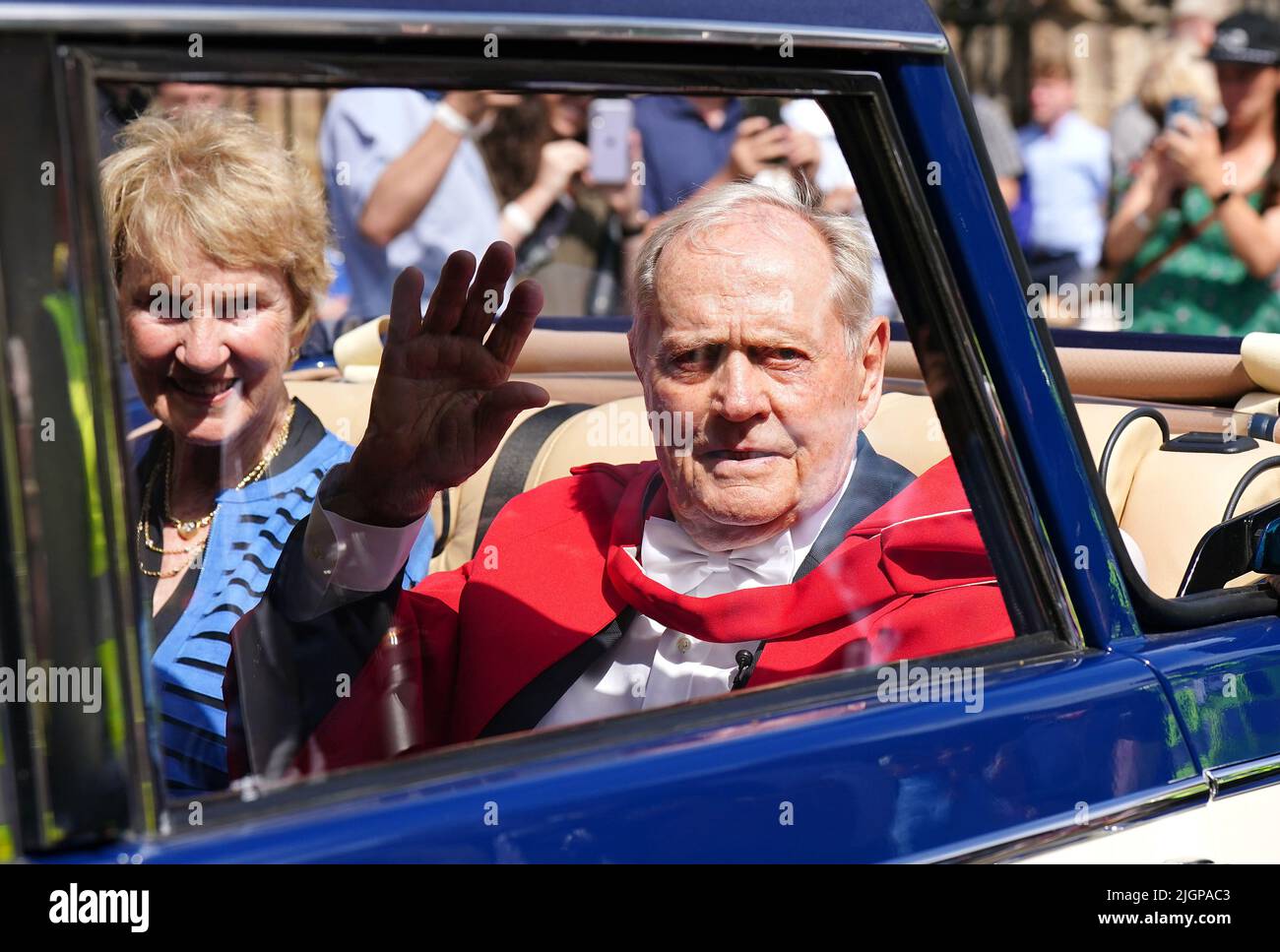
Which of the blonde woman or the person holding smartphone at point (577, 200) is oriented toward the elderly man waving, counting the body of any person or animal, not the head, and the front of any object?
the person holding smartphone

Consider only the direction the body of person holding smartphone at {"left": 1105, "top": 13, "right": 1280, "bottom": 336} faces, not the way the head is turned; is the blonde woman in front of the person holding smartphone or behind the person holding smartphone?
in front

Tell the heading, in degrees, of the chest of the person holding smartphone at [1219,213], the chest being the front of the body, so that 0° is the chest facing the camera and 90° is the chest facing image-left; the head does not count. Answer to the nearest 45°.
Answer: approximately 45°

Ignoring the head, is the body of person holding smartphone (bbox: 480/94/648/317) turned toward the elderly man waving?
yes

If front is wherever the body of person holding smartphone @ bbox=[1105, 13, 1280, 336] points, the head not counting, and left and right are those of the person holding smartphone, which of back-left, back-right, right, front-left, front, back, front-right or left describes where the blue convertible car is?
front-left

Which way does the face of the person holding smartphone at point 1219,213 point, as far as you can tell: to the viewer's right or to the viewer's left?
to the viewer's left

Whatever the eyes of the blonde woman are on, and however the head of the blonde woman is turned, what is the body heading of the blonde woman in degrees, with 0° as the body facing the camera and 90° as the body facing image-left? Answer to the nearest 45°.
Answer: approximately 45°

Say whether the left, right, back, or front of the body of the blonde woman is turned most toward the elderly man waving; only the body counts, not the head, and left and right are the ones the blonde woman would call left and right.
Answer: left

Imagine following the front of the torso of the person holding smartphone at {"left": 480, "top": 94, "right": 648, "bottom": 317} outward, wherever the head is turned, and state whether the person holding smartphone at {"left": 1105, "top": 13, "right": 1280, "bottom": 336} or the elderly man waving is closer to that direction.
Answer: the elderly man waving

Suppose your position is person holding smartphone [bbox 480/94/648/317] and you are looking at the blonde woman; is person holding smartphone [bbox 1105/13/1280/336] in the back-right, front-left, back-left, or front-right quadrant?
back-left
